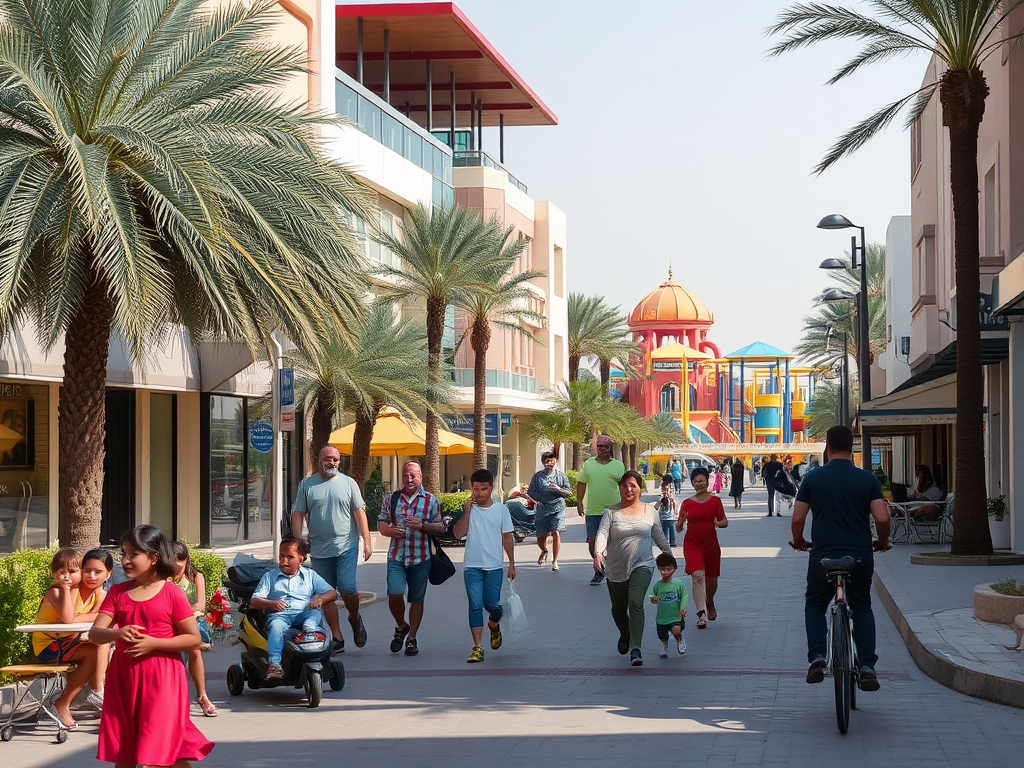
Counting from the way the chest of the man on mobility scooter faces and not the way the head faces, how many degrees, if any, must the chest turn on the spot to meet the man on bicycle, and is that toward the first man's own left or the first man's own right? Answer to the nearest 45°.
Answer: approximately 45° to the first man's own left

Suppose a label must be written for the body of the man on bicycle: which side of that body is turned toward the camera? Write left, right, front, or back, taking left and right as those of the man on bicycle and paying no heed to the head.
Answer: back

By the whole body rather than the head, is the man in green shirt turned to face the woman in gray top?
yes

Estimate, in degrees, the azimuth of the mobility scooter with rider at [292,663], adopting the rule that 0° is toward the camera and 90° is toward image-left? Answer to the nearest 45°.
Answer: approximately 315°

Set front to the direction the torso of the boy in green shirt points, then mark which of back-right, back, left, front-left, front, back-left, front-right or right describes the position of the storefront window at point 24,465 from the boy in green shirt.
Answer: back-right

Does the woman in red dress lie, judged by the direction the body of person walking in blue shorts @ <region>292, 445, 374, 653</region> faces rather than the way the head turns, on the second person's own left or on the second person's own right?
on the second person's own left

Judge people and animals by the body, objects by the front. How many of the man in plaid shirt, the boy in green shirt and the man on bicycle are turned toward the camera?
2

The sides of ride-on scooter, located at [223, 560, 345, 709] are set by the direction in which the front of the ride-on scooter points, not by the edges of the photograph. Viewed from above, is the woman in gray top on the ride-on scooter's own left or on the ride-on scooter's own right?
on the ride-on scooter's own left

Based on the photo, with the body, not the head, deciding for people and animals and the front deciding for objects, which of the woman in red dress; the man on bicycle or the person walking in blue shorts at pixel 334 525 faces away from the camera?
the man on bicycle
